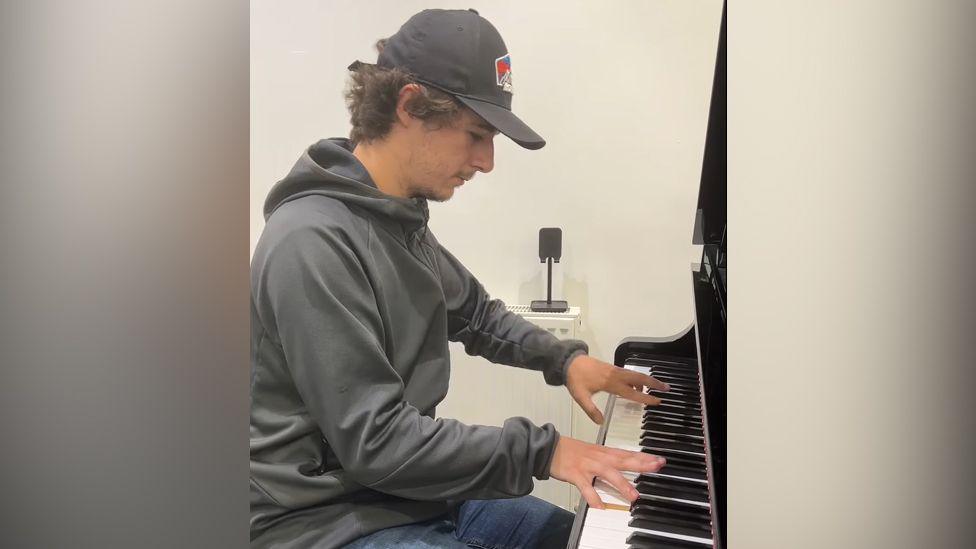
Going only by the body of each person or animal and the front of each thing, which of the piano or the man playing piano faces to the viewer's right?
the man playing piano

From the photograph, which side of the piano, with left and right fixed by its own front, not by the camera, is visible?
left

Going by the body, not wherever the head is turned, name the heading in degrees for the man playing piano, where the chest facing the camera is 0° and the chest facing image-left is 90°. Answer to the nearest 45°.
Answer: approximately 270°

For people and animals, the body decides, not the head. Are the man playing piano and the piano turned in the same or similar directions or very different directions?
very different directions

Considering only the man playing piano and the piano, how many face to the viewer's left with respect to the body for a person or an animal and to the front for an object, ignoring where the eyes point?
1

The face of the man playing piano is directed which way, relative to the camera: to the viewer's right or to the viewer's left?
to the viewer's right
